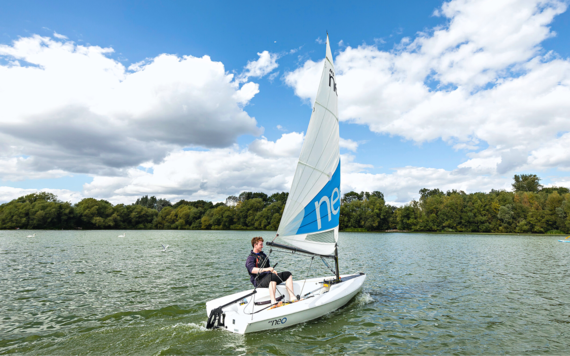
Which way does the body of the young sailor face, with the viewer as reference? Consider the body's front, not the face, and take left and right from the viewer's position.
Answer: facing the viewer and to the right of the viewer

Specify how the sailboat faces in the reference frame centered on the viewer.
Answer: facing away from the viewer and to the right of the viewer
